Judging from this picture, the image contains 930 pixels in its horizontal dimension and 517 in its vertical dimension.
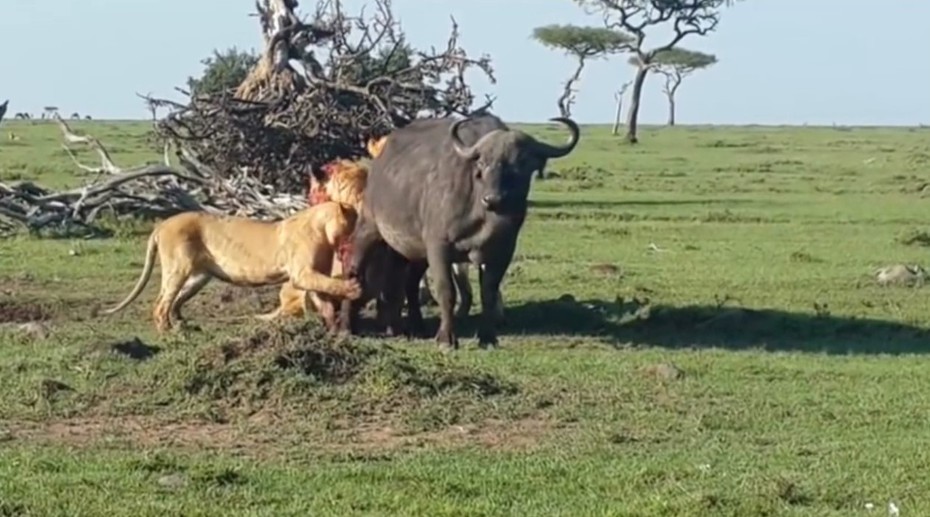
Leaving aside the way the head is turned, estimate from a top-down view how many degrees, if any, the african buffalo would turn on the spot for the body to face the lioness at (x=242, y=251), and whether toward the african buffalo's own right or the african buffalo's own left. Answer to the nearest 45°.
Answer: approximately 135° to the african buffalo's own right

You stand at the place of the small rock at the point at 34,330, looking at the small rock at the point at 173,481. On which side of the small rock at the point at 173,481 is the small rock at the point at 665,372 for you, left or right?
left

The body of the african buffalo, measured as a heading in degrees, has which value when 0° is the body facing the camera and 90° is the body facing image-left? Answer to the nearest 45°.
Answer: approximately 315°

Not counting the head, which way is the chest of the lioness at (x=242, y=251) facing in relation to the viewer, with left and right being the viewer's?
facing to the right of the viewer

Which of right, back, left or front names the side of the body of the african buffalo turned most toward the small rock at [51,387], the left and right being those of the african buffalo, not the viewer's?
right

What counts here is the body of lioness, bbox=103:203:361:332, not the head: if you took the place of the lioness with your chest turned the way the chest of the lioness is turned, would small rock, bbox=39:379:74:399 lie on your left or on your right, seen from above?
on your right

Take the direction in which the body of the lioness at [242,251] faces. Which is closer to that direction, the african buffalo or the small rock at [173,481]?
the african buffalo
